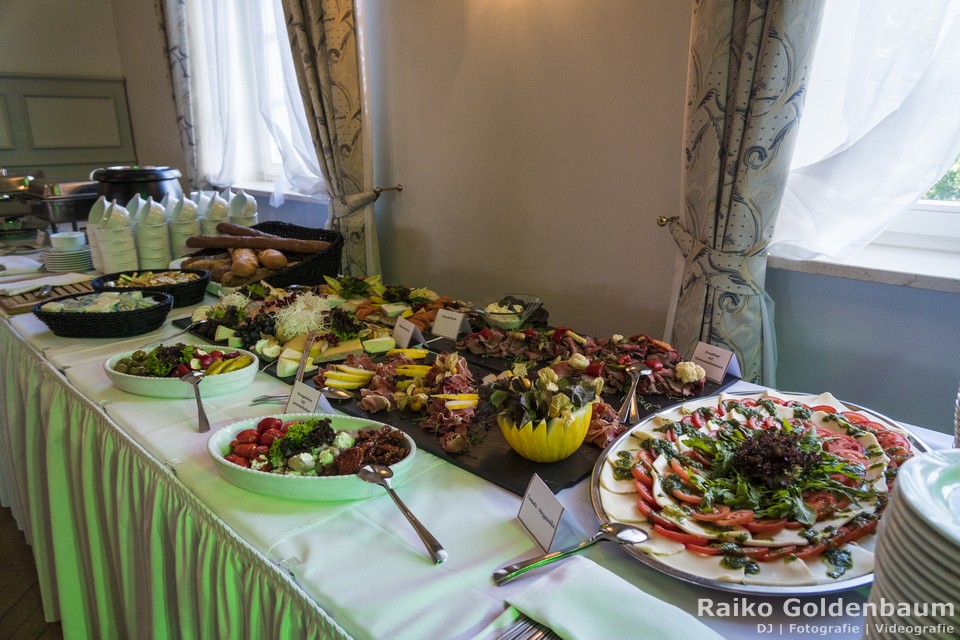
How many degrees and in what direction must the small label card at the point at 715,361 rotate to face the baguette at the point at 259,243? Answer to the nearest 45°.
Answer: approximately 45° to its right

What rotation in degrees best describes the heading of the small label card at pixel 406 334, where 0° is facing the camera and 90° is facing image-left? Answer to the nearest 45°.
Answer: approximately 45°

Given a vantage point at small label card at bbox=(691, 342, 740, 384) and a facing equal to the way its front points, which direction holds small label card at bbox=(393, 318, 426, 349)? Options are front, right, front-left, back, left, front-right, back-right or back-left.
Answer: front-right

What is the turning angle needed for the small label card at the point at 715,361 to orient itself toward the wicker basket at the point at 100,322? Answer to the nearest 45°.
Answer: approximately 45° to its right

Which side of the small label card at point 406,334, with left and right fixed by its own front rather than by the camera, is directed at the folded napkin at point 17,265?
right

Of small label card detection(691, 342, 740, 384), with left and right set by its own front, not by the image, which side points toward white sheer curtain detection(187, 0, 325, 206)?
right

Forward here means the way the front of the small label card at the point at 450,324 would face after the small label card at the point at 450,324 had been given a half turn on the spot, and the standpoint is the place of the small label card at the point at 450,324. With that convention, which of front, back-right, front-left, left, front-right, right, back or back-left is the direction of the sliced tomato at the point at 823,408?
right

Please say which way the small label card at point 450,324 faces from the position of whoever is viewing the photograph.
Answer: facing the viewer and to the left of the viewer

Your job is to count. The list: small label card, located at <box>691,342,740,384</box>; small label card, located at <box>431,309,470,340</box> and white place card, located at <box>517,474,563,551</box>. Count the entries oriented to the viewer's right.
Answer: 0

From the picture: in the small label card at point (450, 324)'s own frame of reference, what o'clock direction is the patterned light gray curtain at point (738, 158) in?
The patterned light gray curtain is roughly at 8 o'clock from the small label card.

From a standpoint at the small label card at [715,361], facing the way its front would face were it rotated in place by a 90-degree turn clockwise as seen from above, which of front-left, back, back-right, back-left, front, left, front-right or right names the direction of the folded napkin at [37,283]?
front-left

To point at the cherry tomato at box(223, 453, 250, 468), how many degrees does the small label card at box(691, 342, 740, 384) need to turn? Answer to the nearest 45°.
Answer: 0° — it already faces it
